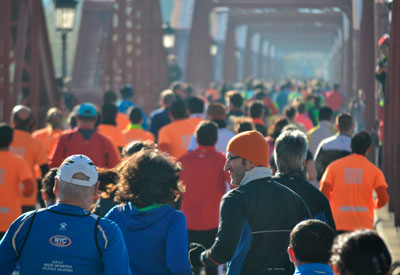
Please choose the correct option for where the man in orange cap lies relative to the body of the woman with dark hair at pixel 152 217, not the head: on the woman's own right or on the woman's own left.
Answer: on the woman's own right

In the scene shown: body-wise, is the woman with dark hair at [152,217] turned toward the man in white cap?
no

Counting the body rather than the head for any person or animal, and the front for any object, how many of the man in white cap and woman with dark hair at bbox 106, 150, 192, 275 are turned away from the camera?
2

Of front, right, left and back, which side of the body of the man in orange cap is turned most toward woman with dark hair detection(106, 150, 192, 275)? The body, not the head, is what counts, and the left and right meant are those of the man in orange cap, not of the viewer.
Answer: left

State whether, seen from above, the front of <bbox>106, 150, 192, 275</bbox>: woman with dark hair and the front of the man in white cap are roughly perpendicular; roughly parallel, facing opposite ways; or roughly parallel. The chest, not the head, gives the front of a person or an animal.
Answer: roughly parallel

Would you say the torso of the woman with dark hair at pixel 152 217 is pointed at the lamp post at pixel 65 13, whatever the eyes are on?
yes

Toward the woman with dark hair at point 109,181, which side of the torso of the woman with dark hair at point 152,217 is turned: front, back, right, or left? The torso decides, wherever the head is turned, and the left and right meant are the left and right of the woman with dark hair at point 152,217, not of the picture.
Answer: front

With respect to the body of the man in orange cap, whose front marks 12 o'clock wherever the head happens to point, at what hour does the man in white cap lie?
The man in white cap is roughly at 9 o'clock from the man in orange cap.

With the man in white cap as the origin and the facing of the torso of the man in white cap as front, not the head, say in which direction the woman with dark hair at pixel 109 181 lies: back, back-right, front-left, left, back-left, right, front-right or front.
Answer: front

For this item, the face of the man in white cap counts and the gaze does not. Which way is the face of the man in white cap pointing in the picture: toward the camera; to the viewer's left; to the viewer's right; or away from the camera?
away from the camera

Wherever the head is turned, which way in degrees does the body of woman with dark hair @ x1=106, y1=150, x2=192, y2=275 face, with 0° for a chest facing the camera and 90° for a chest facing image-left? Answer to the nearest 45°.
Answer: approximately 180°

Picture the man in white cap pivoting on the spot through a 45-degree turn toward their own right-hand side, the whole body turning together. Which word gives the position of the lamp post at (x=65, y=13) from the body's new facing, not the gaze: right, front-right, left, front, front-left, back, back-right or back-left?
front-left

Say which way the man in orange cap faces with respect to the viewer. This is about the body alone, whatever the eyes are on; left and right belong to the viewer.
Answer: facing away from the viewer and to the left of the viewer

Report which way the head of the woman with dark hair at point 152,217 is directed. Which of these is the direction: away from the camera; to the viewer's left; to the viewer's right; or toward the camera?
away from the camera

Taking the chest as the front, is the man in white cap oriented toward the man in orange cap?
no

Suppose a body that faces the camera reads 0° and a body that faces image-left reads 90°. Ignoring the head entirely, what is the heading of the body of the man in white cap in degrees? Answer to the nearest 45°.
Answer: approximately 180°
